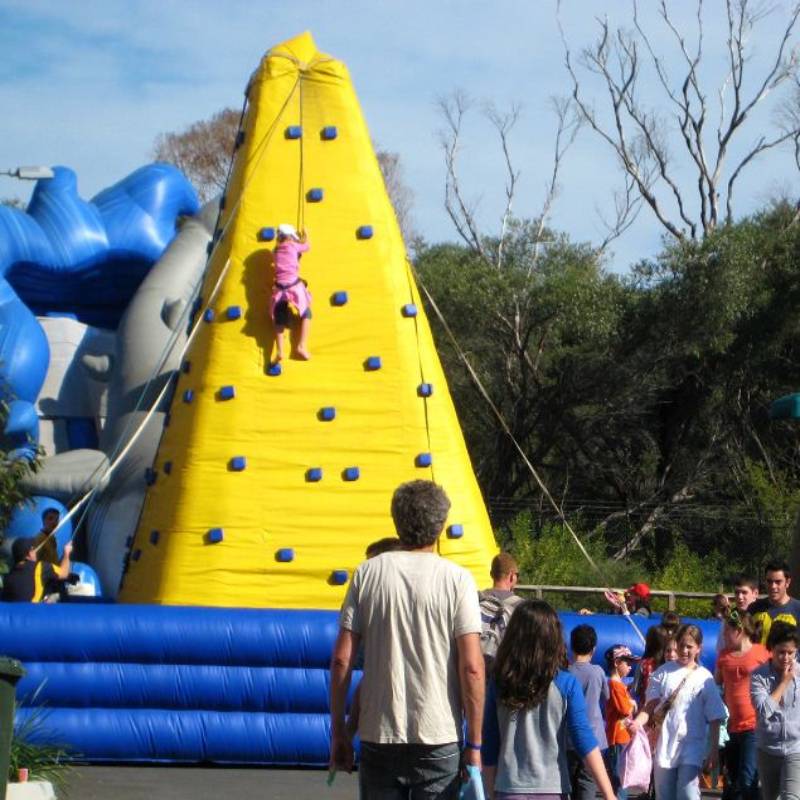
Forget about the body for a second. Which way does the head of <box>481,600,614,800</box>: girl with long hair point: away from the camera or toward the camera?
away from the camera

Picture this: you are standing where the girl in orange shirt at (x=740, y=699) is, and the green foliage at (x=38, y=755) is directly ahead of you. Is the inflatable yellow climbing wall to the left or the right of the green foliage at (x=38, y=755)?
right

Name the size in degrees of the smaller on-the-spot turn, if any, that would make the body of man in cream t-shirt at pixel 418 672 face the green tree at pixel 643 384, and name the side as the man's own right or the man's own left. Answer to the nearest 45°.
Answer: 0° — they already face it

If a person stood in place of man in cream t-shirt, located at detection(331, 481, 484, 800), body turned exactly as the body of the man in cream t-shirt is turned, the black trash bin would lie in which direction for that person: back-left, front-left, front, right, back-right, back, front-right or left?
front-left

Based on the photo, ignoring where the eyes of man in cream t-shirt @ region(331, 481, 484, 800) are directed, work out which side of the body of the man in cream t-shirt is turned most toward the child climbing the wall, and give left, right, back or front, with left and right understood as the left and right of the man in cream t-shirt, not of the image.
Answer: front

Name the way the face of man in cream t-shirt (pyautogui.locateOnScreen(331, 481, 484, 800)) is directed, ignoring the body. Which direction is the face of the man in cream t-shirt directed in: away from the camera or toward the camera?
away from the camera

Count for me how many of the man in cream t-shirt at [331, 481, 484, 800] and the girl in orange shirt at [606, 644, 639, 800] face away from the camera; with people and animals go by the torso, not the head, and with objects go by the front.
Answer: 1

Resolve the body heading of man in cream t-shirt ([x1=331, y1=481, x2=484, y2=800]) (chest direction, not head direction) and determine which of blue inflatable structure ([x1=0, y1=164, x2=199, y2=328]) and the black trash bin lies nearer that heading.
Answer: the blue inflatable structure

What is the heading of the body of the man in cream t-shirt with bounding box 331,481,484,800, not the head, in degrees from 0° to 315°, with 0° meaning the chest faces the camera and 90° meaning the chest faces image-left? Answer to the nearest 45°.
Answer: approximately 180°

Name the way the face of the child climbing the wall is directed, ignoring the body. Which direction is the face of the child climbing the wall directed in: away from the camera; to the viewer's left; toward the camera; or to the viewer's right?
away from the camera
